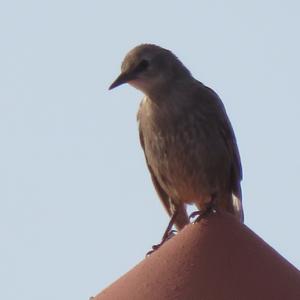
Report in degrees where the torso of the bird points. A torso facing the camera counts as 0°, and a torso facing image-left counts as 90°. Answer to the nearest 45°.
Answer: approximately 45°
